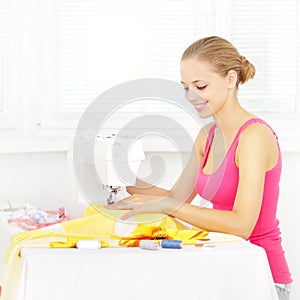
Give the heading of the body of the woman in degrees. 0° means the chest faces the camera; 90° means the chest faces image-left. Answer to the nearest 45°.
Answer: approximately 45°

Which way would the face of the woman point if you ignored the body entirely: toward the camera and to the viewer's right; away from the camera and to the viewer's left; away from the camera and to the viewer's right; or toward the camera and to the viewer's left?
toward the camera and to the viewer's left

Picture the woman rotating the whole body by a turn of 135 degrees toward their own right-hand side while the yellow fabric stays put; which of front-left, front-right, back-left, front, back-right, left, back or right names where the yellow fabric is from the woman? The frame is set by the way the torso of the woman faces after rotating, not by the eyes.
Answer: left

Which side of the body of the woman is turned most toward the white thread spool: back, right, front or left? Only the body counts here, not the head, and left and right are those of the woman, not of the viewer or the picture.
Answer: front
